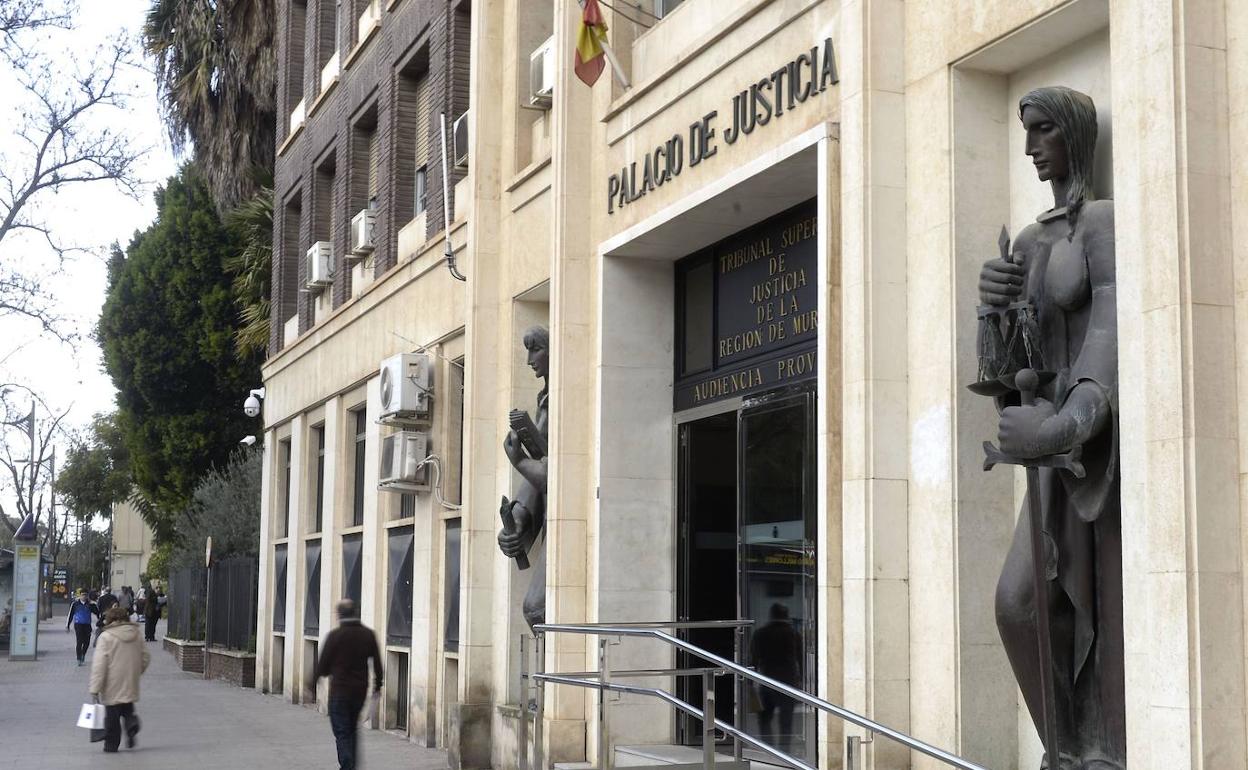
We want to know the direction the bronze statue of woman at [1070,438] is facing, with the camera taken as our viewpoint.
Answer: facing the viewer and to the left of the viewer

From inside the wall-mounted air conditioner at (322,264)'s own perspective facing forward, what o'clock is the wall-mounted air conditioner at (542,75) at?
the wall-mounted air conditioner at (542,75) is roughly at 10 o'clock from the wall-mounted air conditioner at (322,264).

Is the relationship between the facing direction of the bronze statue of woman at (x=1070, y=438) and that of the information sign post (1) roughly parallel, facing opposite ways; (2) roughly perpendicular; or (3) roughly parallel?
roughly perpendicular

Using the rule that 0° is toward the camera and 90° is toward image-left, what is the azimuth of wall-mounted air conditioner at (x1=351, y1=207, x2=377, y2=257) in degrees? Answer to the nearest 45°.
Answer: approximately 45°

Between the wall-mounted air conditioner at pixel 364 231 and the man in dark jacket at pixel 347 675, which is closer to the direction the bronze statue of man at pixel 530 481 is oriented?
the man in dark jacket

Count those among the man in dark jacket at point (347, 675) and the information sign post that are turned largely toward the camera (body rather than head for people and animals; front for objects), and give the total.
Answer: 1

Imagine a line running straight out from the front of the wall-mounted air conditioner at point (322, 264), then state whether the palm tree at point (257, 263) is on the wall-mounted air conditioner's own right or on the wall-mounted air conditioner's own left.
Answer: on the wall-mounted air conditioner's own right

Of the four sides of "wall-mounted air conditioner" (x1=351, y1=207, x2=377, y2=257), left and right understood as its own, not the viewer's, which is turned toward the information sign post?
right

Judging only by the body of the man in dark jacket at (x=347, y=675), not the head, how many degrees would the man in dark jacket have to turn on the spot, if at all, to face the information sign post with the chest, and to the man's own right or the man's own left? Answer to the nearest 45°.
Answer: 0° — they already face it

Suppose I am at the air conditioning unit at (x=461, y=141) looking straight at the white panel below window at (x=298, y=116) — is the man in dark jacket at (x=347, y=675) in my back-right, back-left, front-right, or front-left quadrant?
back-left

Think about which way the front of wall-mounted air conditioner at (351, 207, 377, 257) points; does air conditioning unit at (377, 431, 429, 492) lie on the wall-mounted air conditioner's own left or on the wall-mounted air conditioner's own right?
on the wall-mounted air conditioner's own left

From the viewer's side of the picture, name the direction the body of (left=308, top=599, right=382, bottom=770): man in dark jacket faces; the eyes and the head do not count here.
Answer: away from the camera

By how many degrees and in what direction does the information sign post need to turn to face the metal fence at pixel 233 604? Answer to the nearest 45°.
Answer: approximately 45° to its left

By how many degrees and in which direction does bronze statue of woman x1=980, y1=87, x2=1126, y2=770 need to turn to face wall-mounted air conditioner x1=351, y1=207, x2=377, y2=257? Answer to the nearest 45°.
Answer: approximately 90° to its right

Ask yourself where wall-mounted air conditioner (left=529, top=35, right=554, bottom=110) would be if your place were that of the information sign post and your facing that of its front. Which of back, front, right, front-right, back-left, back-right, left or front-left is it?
front

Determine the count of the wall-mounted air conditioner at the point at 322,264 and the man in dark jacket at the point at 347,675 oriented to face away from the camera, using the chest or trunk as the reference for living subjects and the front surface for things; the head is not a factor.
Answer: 1
